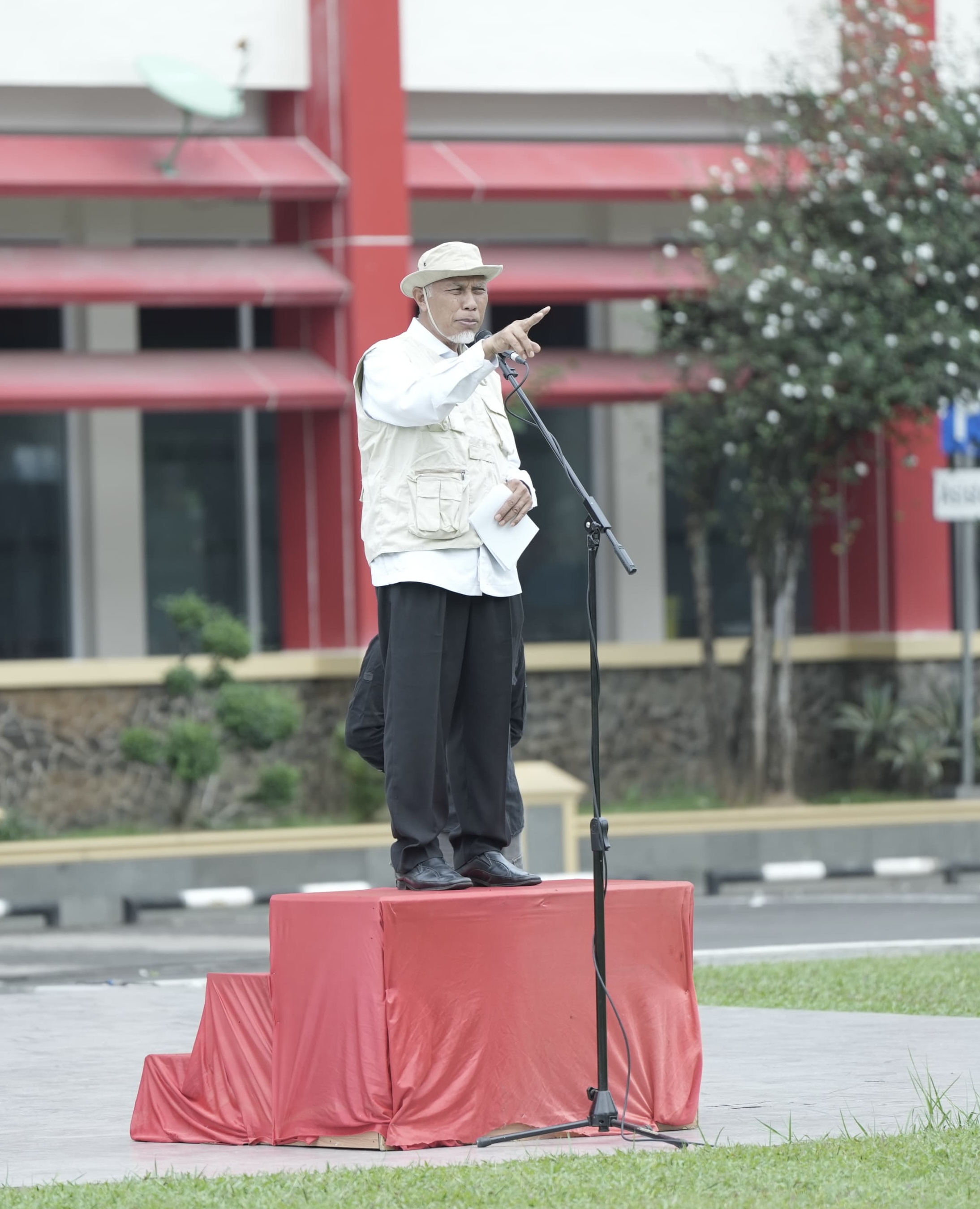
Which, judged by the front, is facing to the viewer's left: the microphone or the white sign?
the microphone

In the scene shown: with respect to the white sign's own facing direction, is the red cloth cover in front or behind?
in front

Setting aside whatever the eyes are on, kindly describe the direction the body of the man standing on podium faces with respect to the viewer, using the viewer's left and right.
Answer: facing the viewer and to the right of the viewer

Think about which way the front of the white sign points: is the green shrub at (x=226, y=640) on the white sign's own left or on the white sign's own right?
on the white sign's own right

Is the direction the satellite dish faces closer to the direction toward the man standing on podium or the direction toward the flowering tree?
the flowering tree

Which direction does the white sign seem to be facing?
toward the camera

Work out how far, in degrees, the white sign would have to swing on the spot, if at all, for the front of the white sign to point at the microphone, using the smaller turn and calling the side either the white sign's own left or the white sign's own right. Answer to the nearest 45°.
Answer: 0° — it already faces it

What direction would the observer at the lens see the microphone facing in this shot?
facing to the left of the viewer

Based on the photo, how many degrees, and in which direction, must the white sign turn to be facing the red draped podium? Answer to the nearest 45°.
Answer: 0° — it already faces it

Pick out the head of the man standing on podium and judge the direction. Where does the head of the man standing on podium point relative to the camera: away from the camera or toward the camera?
toward the camera
